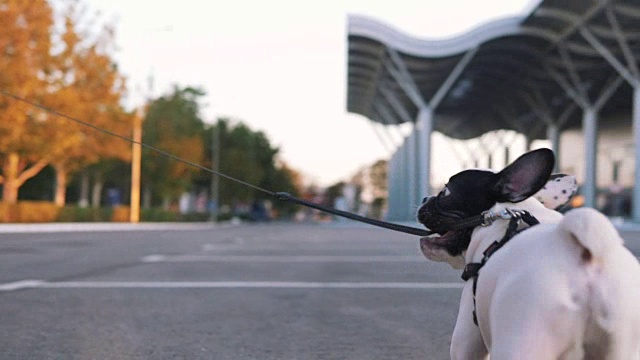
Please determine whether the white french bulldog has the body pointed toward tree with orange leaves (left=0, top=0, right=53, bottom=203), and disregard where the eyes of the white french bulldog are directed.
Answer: yes

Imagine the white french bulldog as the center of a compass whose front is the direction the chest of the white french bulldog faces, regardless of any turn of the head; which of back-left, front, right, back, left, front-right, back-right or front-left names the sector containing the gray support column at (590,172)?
front-right

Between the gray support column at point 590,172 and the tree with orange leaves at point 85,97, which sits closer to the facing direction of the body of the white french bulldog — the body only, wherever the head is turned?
the tree with orange leaves

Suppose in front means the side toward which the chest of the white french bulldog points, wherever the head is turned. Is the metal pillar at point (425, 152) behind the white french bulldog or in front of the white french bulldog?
in front

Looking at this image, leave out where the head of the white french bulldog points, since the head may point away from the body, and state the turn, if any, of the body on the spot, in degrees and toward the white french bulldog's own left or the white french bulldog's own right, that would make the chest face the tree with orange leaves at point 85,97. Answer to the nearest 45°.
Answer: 0° — it already faces it

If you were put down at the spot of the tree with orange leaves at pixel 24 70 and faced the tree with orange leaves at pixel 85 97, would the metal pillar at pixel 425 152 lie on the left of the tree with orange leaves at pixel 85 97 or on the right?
right

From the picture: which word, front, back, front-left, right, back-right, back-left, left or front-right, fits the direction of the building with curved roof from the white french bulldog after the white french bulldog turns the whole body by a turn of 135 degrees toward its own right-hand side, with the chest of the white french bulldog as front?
left

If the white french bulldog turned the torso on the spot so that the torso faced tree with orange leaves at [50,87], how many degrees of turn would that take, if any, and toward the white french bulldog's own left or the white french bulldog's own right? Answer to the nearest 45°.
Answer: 0° — it already faces it

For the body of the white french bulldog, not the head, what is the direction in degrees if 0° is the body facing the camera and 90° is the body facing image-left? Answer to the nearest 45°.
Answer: approximately 135°
